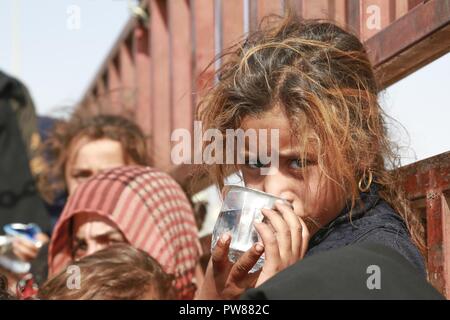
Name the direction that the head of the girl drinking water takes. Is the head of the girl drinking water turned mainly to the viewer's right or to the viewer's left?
to the viewer's left

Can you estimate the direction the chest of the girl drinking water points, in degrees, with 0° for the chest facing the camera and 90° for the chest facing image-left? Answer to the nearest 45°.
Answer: approximately 45°

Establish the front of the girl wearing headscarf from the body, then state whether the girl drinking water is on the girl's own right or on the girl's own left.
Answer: on the girl's own left

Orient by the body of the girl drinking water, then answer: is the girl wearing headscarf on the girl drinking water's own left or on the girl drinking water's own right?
on the girl drinking water's own right

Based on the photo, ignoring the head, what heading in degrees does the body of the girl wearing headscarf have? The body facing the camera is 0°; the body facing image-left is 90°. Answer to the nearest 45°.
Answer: approximately 45°
